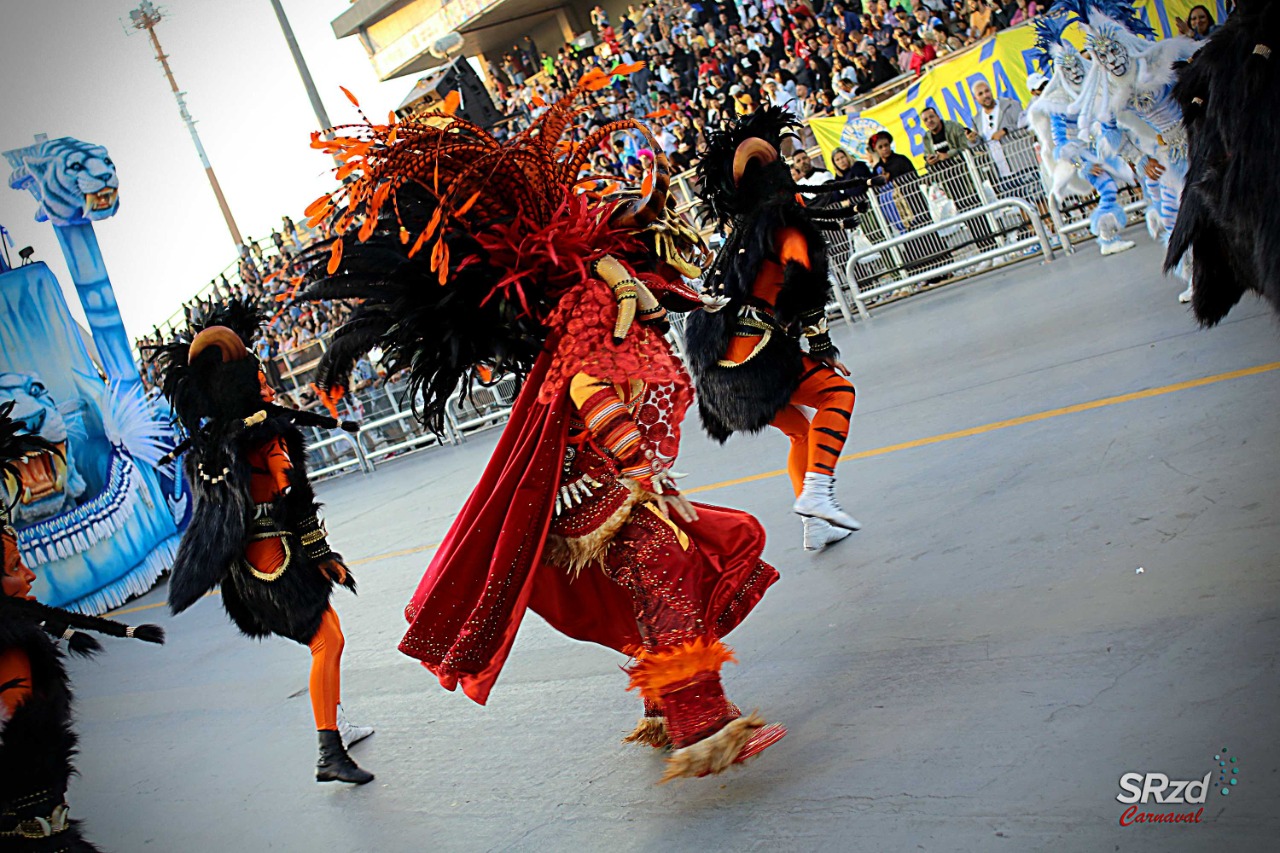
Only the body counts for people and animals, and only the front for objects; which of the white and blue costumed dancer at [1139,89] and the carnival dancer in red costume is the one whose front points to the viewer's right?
the carnival dancer in red costume

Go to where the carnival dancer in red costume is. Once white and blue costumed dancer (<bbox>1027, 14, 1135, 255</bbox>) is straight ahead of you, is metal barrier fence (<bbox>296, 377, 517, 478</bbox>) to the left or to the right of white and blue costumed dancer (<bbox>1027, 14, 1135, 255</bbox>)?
left

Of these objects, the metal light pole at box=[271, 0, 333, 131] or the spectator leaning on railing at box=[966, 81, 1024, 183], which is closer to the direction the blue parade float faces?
the spectator leaning on railing

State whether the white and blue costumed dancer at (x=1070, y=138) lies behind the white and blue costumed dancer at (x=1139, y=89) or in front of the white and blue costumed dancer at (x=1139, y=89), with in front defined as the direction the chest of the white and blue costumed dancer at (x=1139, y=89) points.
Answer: behind

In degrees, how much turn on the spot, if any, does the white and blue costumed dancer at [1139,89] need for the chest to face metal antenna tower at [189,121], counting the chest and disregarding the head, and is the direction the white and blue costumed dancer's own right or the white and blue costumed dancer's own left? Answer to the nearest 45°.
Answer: approximately 135° to the white and blue costumed dancer's own right

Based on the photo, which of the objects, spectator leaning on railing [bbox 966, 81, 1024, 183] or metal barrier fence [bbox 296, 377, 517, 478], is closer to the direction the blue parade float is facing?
the spectator leaning on railing

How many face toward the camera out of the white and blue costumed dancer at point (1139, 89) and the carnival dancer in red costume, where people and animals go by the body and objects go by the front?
1

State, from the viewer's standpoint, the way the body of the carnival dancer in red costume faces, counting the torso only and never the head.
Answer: to the viewer's right

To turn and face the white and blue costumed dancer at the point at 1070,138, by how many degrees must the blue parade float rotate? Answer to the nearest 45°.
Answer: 0° — it already faces them

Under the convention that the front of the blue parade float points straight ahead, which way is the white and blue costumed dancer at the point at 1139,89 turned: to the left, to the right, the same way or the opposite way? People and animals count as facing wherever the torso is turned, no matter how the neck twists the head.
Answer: to the right

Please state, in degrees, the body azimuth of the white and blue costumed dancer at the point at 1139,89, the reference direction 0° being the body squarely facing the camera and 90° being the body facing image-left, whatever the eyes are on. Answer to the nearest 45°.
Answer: approximately 0°
